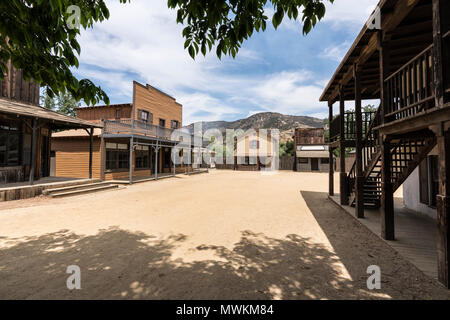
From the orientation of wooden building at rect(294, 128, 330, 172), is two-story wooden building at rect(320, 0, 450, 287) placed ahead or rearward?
ahead

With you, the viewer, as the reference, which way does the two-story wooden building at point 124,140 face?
facing the viewer and to the right of the viewer

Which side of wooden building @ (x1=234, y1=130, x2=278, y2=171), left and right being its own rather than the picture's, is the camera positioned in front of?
front

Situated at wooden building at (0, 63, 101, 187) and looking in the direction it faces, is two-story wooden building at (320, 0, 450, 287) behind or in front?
in front

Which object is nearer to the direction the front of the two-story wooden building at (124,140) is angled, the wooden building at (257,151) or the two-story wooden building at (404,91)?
the two-story wooden building

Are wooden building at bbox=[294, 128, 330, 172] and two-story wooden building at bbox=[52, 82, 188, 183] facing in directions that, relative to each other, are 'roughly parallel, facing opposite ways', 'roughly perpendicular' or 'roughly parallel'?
roughly perpendicular

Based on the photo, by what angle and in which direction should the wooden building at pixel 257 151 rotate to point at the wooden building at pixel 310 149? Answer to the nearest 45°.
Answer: approximately 90° to its left

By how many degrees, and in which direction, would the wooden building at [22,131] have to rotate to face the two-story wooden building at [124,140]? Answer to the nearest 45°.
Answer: approximately 90° to its left

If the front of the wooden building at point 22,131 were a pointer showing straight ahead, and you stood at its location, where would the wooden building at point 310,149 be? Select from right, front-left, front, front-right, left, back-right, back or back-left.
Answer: front-left

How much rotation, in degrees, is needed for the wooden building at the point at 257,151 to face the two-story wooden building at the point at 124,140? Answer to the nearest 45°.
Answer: approximately 45° to its right

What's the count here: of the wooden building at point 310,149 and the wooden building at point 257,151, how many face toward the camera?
2

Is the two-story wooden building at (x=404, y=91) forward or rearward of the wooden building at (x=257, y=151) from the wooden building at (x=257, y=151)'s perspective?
forward

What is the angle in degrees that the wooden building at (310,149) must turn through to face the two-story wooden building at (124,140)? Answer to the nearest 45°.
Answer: approximately 45° to its right

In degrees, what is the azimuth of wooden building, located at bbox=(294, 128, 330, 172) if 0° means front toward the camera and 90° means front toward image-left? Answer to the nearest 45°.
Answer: approximately 0°

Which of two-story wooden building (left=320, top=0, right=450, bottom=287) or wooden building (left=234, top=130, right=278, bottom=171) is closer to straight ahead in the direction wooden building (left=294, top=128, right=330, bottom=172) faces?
the two-story wooden building

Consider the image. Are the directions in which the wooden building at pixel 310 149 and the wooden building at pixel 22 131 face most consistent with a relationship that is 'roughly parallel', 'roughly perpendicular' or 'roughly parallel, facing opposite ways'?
roughly perpendicular

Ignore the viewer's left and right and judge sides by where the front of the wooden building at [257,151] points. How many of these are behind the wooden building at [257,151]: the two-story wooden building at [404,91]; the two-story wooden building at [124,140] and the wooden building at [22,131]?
0

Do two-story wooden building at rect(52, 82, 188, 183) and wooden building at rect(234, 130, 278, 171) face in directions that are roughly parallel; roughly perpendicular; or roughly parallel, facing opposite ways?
roughly perpendicular
